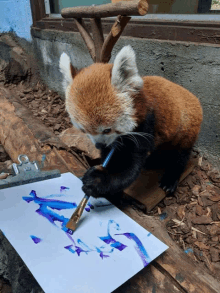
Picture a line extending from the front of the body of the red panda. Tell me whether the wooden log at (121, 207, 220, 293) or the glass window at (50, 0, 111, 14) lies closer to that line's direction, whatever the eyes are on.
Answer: the wooden log

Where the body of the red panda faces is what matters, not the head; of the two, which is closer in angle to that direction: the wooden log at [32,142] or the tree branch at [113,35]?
the wooden log

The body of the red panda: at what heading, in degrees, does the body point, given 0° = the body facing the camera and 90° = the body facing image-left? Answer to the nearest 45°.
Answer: approximately 45°

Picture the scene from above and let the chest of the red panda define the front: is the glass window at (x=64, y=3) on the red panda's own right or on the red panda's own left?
on the red panda's own right
